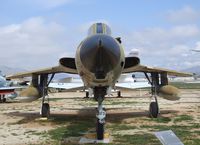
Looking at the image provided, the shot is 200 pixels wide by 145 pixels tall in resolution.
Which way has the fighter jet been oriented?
toward the camera

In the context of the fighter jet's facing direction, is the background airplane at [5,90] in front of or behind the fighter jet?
behind
